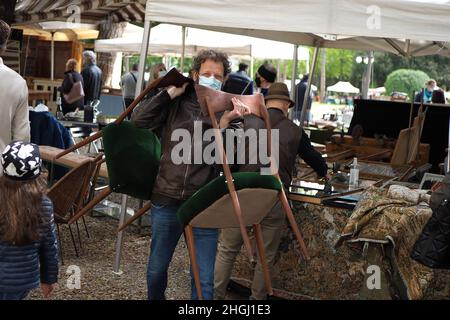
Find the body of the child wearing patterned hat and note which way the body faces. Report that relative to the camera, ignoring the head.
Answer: away from the camera

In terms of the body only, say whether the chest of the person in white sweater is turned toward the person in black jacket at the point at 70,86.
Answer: yes

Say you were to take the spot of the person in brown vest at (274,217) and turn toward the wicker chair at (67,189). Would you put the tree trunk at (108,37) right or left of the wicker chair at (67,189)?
right

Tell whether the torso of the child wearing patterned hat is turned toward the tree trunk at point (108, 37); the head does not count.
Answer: yes

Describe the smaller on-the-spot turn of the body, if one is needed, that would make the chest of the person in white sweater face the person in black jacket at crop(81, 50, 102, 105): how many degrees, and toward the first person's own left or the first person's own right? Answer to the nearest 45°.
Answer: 0° — they already face them

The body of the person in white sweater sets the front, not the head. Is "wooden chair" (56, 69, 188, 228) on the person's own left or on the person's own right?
on the person's own right
